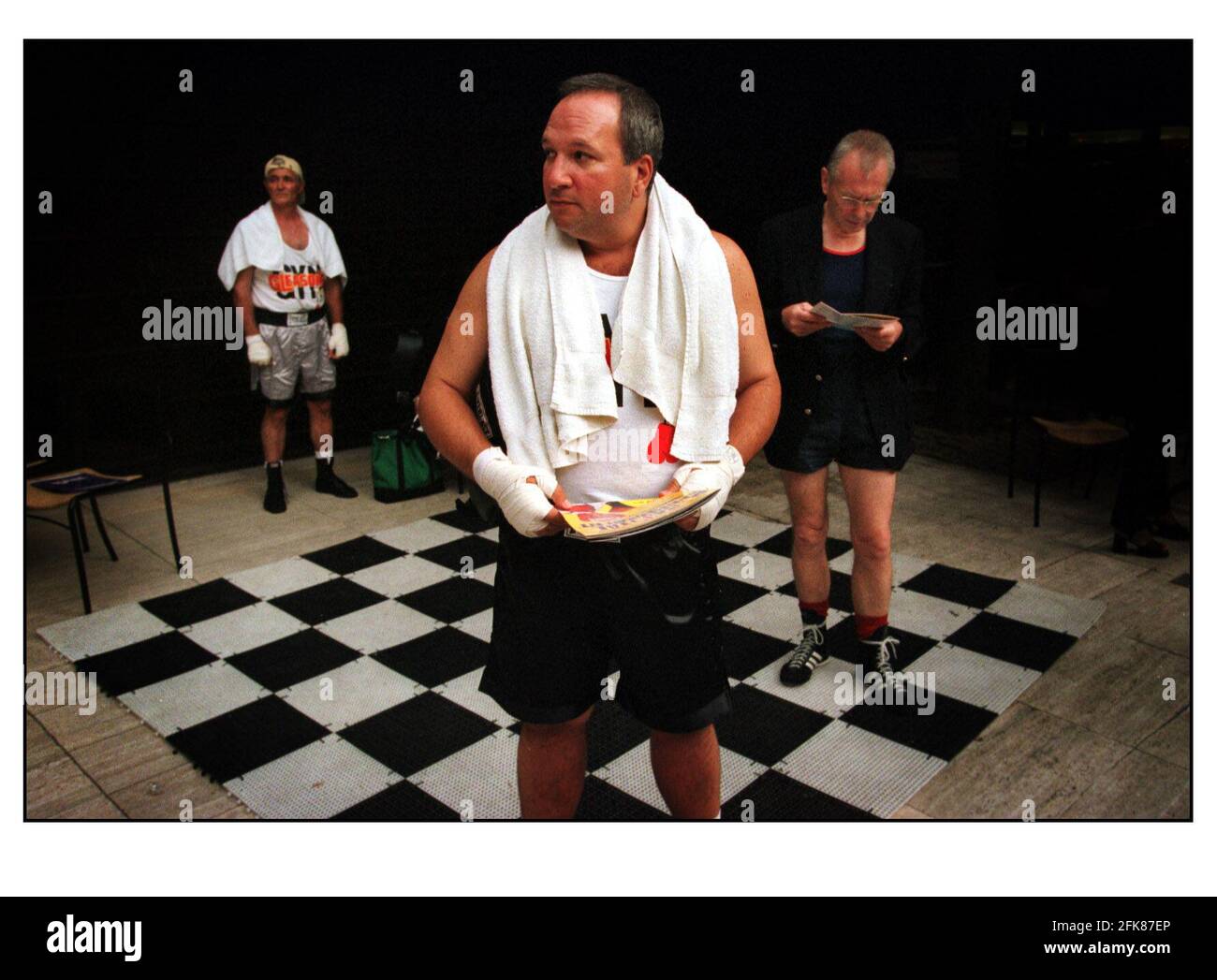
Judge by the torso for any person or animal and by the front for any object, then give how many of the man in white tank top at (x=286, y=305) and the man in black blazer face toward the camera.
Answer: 2

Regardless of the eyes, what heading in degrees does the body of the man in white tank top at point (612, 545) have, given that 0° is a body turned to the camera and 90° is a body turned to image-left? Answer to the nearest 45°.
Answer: approximately 0°

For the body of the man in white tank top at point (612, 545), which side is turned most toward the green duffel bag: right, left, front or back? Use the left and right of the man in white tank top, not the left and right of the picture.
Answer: back

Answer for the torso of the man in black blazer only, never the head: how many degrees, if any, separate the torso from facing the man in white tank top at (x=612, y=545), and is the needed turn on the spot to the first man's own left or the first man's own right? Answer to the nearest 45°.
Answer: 0° — they already face them
